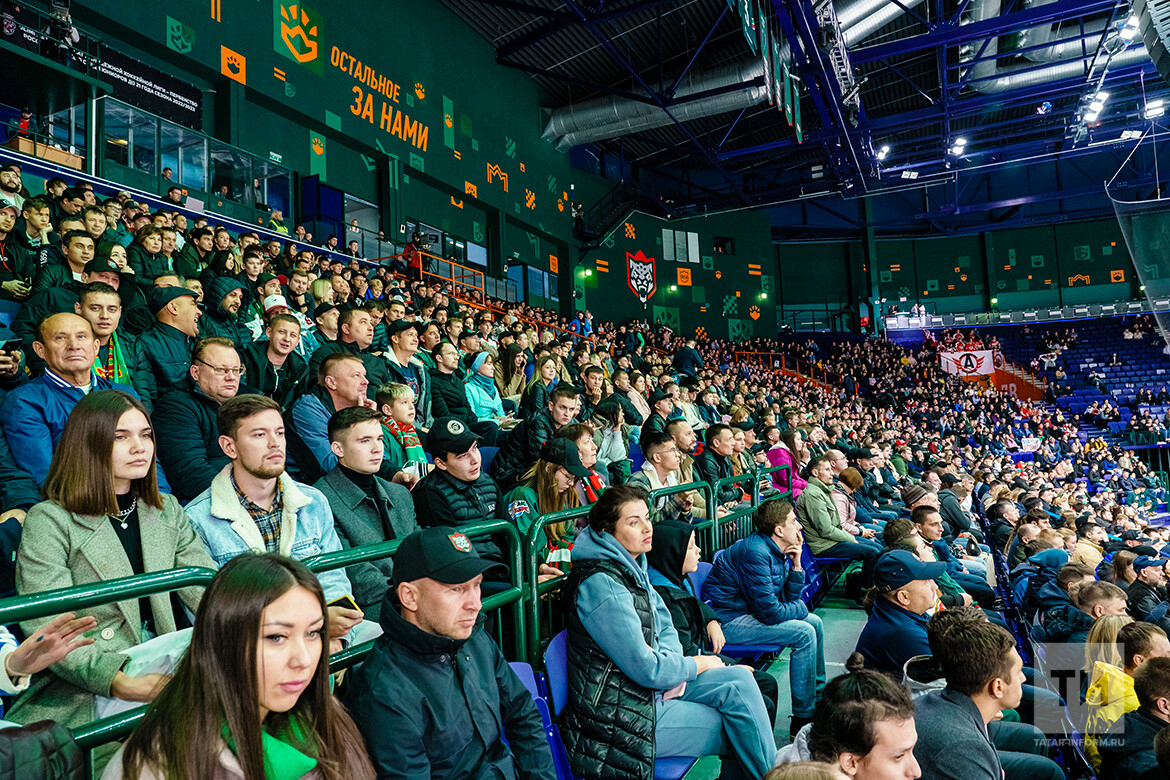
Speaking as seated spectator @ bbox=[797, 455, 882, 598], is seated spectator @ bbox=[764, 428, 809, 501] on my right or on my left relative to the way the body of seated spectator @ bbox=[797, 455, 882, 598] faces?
on my left

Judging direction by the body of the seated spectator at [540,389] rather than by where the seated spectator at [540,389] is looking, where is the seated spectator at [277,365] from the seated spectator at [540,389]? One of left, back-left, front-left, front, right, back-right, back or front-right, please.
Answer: right

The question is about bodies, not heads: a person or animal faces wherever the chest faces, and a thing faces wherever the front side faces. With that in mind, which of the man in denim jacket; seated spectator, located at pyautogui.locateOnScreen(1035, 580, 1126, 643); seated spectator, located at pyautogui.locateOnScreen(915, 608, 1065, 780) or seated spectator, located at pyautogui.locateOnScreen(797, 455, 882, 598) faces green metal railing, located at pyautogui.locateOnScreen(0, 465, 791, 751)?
the man in denim jacket

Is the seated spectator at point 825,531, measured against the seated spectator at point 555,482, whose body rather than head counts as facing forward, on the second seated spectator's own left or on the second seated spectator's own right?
on the second seated spectator's own left

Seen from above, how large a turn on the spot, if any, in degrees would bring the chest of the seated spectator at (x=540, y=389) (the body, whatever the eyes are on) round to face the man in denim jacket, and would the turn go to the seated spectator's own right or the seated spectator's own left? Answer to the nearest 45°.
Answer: approximately 45° to the seated spectator's own right

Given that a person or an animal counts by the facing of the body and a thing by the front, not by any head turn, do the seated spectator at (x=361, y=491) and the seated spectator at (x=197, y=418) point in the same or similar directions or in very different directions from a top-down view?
same or similar directions

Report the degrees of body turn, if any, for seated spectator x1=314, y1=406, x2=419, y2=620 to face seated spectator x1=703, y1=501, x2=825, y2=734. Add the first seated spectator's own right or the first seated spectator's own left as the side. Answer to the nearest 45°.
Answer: approximately 45° to the first seated spectator's own left

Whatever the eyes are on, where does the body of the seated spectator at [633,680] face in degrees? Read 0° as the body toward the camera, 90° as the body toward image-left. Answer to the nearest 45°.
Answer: approximately 270°

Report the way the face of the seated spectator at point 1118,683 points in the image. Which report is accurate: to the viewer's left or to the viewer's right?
to the viewer's right

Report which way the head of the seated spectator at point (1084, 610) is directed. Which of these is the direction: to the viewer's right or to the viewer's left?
to the viewer's right

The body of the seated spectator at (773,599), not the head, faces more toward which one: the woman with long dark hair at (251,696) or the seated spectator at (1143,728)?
the seated spectator

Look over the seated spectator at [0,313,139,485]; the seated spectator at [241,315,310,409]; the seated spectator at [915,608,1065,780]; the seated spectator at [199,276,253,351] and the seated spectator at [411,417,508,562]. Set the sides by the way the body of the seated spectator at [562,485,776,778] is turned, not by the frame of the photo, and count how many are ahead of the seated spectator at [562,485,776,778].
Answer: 1

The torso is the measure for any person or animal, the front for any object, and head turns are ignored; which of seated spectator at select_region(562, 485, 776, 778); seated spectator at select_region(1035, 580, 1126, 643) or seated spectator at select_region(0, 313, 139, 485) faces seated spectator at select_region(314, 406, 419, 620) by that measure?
seated spectator at select_region(0, 313, 139, 485)

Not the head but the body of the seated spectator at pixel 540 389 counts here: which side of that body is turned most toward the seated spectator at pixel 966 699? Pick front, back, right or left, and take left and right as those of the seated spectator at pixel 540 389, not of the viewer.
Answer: front
